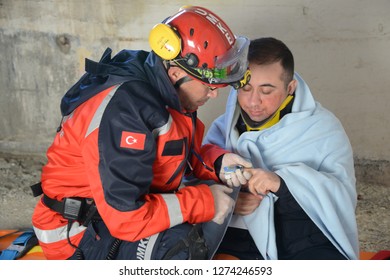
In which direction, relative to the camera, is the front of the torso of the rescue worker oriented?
to the viewer's right

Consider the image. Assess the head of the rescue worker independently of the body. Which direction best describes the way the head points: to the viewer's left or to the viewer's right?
to the viewer's right
